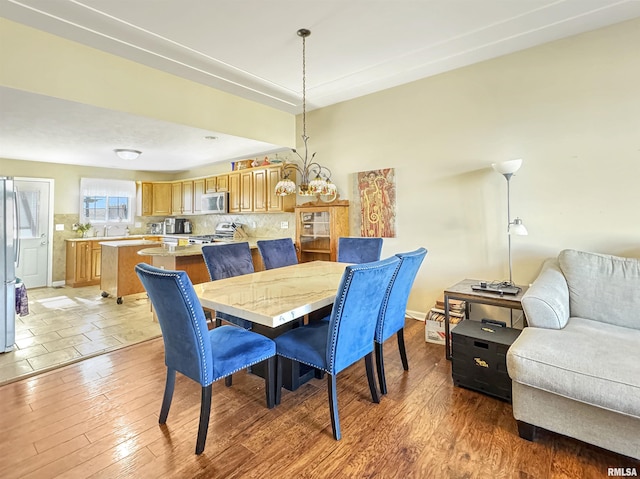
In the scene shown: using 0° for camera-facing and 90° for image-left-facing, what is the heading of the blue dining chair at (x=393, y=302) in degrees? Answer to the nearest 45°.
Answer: approximately 135°

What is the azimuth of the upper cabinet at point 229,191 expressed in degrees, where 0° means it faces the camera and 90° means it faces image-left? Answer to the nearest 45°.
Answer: approximately 45°

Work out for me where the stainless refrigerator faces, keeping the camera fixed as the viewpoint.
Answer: facing to the right of the viewer

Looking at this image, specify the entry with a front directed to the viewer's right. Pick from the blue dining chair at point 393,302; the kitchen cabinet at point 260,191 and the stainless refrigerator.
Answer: the stainless refrigerator

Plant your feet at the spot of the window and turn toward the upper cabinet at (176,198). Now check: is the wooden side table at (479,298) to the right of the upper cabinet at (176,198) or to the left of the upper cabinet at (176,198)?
right

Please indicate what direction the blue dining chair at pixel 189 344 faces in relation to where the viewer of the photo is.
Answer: facing away from the viewer and to the right of the viewer

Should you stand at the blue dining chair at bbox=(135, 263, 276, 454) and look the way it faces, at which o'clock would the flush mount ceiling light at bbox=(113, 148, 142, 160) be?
The flush mount ceiling light is roughly at 10 o'clock from the blue dining chair.

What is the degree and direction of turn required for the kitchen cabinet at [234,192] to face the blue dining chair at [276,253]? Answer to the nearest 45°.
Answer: approximately 45° to its left
